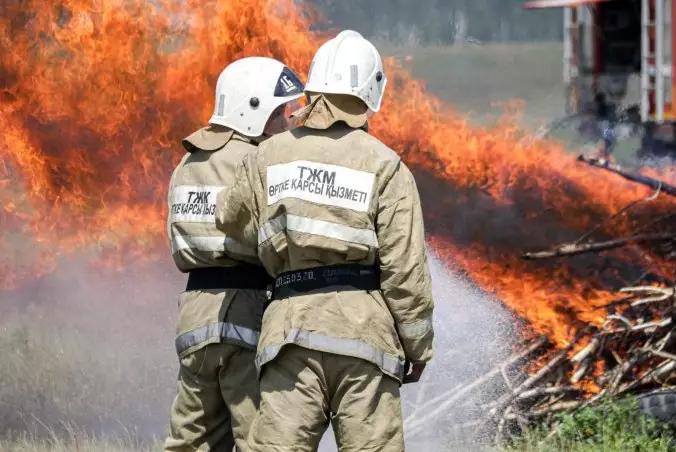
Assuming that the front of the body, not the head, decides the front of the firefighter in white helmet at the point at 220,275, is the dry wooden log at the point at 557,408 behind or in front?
in front

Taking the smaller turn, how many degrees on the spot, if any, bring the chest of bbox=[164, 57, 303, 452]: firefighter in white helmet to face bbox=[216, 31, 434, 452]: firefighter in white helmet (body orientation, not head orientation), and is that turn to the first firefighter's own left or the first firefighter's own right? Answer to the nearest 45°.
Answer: approximately 90° to the first firefighter's own right

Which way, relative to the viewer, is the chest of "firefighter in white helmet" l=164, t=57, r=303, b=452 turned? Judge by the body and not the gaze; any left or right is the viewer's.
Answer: facing away from the viewer and to the right of the viewer

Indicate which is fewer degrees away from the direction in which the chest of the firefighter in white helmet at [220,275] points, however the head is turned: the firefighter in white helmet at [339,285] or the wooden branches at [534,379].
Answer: the wooden branches

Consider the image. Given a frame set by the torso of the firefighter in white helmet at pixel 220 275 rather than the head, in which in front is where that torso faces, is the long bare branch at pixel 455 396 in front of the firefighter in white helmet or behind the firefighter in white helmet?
in front

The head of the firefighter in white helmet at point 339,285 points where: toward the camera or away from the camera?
away from the camera

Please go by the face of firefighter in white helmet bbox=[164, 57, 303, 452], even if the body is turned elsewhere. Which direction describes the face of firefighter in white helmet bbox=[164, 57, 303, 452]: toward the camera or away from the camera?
away from the camera
